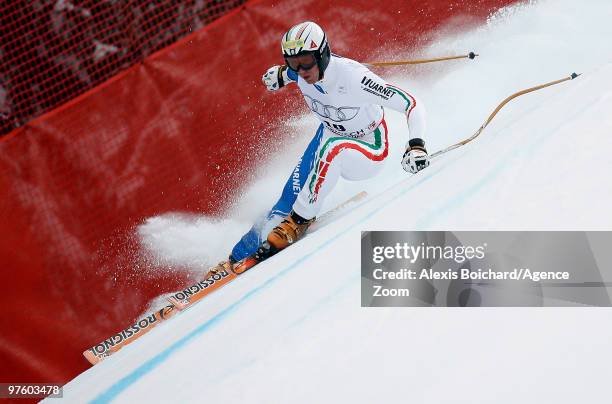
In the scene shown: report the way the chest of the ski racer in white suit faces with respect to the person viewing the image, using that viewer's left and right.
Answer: facing the viewer and to the left of the viewer
